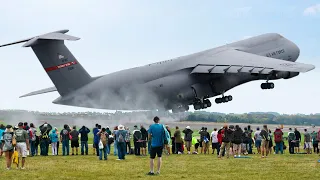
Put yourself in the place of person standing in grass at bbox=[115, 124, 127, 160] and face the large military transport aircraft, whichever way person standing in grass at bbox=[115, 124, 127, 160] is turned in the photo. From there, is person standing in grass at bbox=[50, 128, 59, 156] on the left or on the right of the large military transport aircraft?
left

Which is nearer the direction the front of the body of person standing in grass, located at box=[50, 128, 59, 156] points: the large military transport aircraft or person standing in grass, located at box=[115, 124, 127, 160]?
the large military transport aircraft

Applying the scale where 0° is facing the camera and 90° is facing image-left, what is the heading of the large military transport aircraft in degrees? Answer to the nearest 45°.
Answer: approximately 225°

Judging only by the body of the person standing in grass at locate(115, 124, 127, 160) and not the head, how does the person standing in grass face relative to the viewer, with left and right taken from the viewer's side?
facing away from the viewer

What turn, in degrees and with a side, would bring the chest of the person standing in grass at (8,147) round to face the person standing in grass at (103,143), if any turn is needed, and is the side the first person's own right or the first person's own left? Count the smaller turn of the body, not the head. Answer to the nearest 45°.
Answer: approximately 45° to the first person's own right

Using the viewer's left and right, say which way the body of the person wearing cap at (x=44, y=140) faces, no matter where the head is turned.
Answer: facing away from the viewer

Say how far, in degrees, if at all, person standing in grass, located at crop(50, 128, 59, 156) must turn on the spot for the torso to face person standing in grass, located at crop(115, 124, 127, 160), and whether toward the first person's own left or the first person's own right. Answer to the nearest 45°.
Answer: approximately 135° to the first person's own right

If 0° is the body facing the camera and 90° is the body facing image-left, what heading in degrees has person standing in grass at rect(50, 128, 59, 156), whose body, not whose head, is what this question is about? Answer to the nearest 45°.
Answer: approximately 180°

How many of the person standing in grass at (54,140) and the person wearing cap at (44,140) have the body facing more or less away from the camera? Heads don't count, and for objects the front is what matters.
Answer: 2

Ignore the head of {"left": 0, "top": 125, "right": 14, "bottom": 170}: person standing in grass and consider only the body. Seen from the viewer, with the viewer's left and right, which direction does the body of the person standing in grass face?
facing away from the viewer

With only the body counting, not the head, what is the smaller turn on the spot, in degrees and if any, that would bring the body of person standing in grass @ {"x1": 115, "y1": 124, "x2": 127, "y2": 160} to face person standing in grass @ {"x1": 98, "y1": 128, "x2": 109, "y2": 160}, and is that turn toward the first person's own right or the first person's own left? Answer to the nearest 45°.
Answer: approximately 90° to the first person's own left
